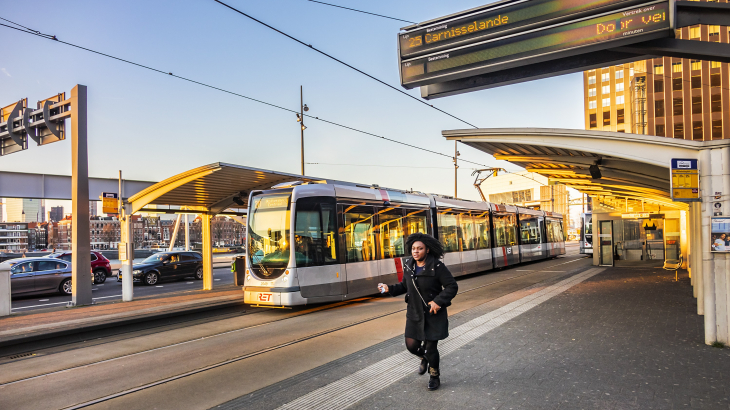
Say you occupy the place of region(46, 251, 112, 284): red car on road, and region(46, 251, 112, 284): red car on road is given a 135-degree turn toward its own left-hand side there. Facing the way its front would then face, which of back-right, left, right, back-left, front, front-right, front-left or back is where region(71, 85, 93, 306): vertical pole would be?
right

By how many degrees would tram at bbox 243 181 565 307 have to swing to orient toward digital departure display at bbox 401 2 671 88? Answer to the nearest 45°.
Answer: approximately 90° to its left

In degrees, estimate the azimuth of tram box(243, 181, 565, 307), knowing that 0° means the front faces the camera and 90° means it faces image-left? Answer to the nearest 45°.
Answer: approximately 45°

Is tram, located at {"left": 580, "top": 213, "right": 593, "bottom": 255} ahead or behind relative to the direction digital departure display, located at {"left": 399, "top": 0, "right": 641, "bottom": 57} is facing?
behind

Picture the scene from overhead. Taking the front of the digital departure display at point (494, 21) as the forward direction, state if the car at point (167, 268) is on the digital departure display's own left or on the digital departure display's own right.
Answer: on the digital departure display's own right

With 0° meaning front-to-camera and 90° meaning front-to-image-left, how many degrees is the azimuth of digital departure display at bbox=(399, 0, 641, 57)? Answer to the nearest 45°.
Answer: approximately 45°

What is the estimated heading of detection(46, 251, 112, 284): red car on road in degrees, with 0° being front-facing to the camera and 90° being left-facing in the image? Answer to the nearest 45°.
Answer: approximately 45°
